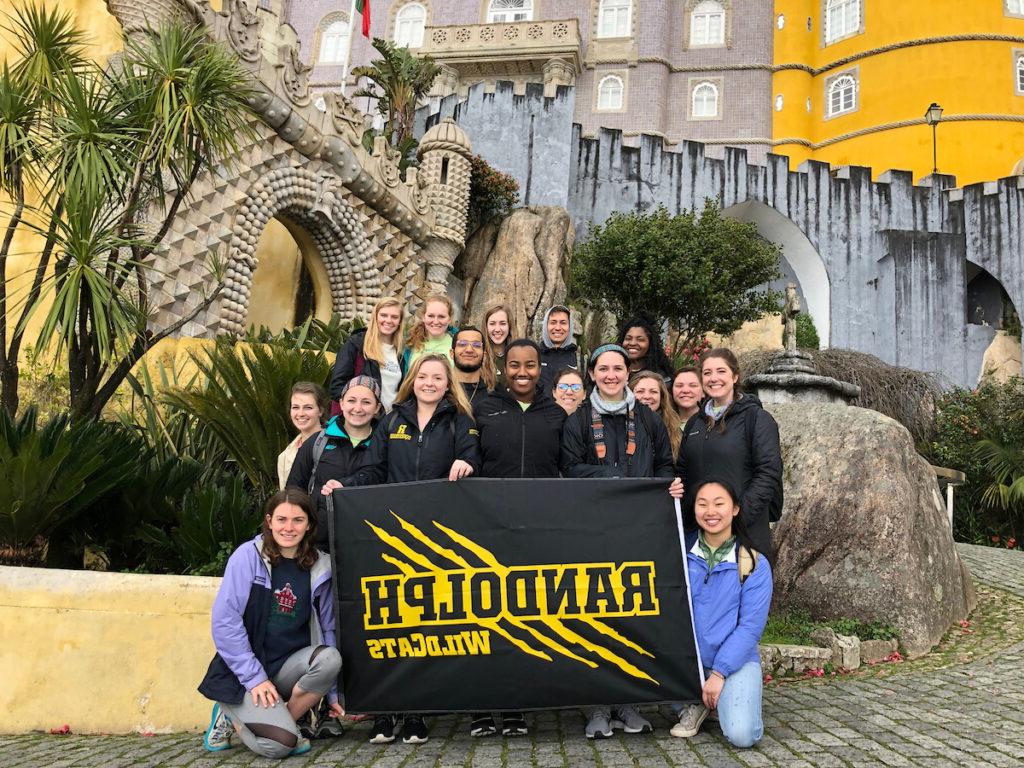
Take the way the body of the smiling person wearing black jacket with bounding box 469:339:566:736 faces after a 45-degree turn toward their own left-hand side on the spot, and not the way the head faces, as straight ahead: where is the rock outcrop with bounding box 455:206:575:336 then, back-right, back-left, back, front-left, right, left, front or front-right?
back-left

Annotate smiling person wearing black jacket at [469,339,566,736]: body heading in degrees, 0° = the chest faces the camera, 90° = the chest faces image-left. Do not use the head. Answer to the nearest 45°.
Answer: approximately 0°

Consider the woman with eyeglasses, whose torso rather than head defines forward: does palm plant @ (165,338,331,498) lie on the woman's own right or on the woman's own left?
on the woman's own right

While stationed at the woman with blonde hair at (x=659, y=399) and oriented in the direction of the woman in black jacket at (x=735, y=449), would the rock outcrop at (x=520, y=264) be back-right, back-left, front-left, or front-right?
back-left
